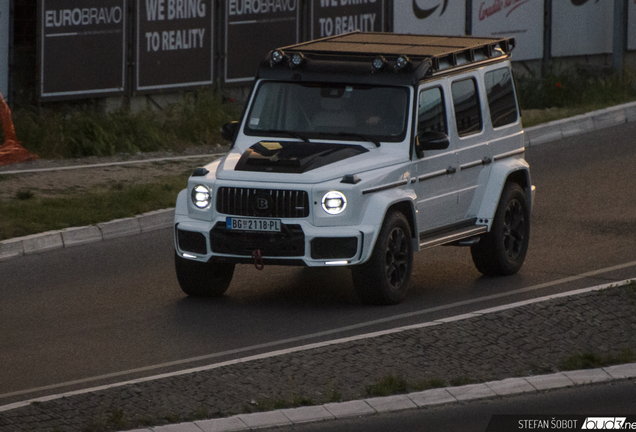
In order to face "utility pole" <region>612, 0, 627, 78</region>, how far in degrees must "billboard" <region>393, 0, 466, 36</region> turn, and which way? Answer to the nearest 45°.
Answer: approximately 90° to its left

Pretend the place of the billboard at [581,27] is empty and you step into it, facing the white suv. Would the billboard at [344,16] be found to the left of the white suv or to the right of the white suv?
right

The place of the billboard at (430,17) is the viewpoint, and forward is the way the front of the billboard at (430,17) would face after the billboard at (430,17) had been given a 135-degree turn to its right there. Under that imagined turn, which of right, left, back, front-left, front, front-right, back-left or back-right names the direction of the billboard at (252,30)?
left

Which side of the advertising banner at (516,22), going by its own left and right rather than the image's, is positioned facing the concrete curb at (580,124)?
front

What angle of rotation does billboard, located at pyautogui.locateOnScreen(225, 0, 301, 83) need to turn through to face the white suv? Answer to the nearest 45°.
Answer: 0° — it already faces it

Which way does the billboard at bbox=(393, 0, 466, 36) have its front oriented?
toward the camera

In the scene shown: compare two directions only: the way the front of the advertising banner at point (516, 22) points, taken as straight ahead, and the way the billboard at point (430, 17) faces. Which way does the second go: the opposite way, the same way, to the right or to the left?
the same way

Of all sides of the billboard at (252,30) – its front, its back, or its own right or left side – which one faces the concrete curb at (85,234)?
front

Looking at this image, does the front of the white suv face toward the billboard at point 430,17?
no

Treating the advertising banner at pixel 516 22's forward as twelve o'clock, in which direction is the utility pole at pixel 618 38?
The utility pole is roughly at 9 o'clock from the advertising banner.

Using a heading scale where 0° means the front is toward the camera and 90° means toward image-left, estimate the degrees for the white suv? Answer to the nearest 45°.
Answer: approximately 45°

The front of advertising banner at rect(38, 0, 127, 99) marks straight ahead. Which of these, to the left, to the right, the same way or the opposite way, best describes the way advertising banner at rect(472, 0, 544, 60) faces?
the same way

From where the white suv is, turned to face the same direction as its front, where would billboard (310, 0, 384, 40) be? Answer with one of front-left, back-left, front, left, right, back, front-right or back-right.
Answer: back-right

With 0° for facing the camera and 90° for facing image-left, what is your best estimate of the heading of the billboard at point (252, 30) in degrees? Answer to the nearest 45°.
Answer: approximately 0°

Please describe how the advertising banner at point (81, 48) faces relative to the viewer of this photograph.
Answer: facing the viewer

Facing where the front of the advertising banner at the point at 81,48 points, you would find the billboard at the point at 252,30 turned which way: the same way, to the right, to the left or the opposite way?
the same way

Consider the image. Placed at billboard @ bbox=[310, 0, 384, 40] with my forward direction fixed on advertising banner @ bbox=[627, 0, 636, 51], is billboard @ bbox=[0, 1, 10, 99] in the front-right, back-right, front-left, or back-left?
back-right
